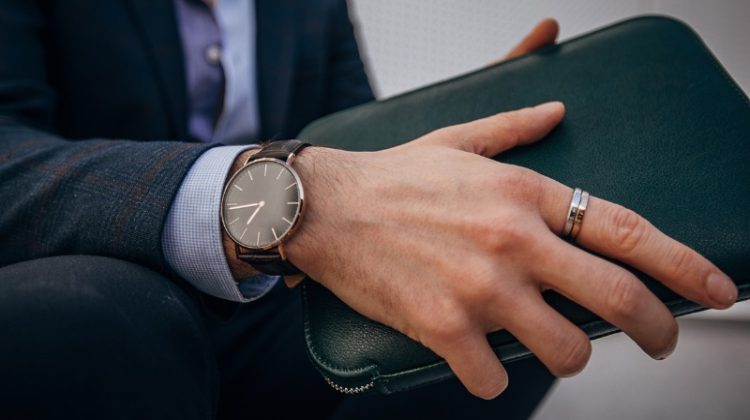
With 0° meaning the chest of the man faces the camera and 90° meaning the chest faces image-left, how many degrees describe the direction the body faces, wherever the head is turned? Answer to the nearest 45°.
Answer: approximately 315°
